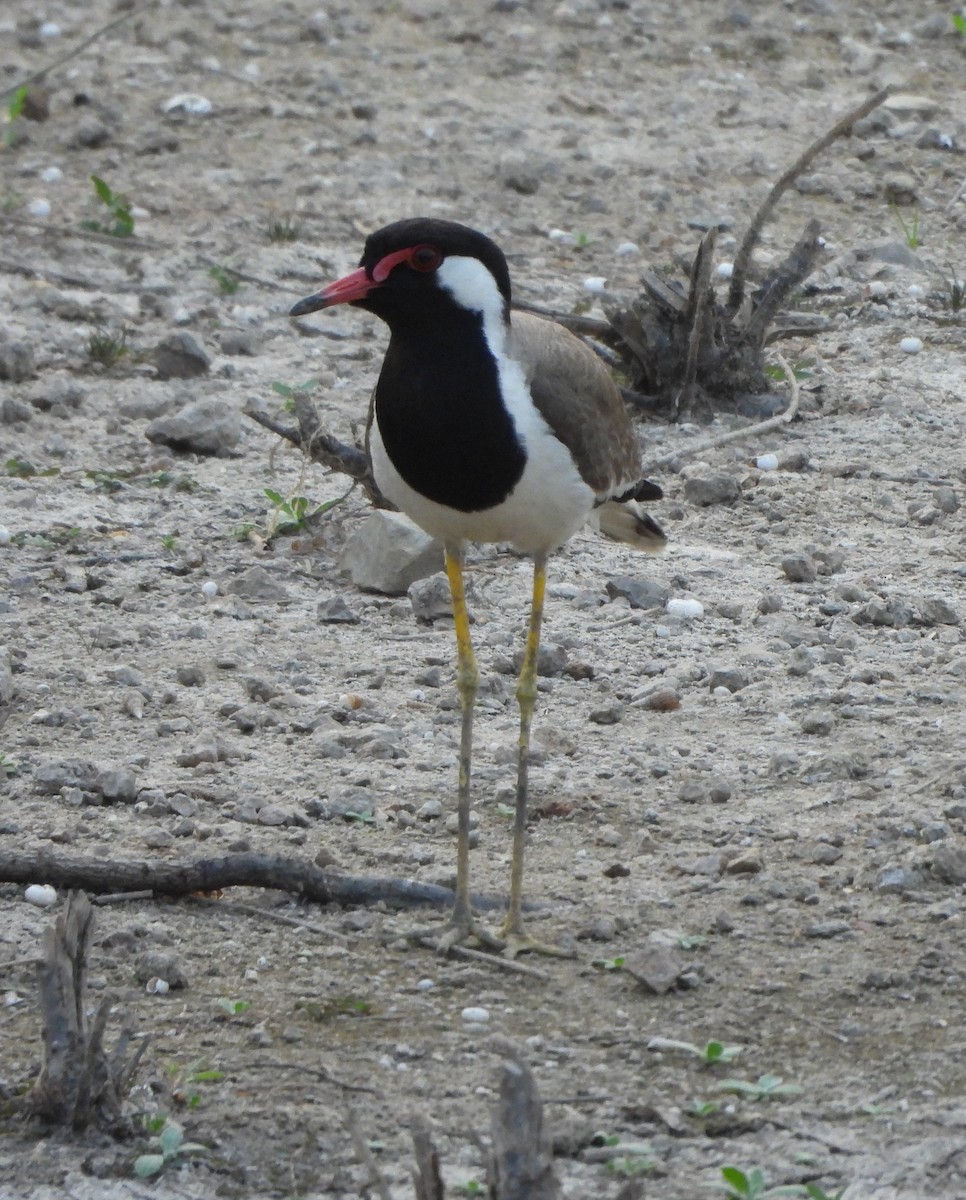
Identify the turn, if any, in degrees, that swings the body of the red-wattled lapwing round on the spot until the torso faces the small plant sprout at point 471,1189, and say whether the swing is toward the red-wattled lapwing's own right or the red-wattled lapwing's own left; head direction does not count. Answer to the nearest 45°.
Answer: approximately 45° to the red-wattled lapwing's own left

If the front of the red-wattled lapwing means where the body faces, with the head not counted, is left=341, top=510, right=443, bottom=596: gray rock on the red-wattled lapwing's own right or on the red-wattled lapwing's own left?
on the red-wattled lapwing's own right

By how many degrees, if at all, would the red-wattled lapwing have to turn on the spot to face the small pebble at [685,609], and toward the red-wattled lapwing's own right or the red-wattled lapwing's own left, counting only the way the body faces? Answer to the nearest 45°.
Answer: approximately 180°

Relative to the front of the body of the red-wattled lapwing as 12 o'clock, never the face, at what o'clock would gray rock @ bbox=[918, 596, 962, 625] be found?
The gray rock is roughly at 6 o'clock from the red-wattled lapwing.

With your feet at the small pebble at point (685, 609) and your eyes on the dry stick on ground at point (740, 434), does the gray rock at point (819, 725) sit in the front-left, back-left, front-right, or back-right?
back-right

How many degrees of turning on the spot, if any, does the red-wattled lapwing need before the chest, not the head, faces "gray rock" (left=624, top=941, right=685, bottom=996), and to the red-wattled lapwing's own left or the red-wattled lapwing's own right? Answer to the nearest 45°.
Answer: approximately 90° to the red-wattled lapwing's own left

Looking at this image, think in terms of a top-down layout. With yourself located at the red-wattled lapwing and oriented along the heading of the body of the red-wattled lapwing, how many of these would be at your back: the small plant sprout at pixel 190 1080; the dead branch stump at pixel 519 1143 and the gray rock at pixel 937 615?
1

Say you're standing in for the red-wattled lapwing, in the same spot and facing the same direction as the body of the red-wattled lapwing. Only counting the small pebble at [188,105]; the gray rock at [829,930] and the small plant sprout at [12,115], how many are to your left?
1

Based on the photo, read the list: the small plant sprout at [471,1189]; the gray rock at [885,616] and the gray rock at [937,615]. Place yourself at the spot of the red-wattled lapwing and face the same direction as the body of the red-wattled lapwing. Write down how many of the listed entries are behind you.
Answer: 2

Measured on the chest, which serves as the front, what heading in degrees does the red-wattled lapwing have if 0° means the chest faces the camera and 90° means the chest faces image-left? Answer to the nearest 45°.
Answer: approximately 45°

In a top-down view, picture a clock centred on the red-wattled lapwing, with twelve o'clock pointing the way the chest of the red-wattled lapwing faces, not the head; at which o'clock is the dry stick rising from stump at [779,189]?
The dry stick rising from stump is roughly at 5 o'clock from the red-wattled lapwing.

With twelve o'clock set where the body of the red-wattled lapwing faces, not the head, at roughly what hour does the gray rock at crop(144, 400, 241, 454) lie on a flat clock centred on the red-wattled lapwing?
The gray rock is roughly at 4 o'clock from the red-wattled lapwing.

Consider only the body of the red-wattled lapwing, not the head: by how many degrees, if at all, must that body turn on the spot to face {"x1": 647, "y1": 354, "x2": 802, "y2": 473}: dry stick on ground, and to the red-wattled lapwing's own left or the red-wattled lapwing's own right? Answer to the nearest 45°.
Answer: approximately 135° to the red-wattled lapwing's own right

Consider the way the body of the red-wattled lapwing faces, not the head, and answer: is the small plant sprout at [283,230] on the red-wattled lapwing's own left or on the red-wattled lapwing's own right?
on the red-wattled lapwing's own right

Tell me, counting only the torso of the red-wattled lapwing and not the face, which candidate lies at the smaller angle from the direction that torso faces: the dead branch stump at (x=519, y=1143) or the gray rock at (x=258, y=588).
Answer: the dead branch stump

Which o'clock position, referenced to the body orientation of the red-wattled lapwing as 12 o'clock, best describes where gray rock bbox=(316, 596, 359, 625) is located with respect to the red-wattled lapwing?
The gray rock is roughly at 4 o'clock from the red-wattled lapwing.
